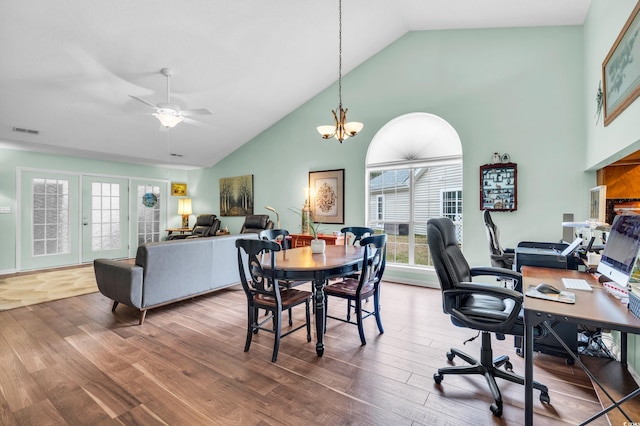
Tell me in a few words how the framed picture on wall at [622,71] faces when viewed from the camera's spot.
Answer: facing to the left of the viewer

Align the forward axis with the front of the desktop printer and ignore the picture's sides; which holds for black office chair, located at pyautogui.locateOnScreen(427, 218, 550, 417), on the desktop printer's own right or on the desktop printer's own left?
on the desktop printer's own left

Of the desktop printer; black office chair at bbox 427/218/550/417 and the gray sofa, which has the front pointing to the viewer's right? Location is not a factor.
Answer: the black office chair

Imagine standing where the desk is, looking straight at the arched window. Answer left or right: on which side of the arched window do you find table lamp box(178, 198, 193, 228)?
left

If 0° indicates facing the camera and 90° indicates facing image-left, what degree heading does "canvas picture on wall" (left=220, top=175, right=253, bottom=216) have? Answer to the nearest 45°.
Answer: approximately 45°

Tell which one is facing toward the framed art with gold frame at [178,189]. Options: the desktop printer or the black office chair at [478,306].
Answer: the desktop printer

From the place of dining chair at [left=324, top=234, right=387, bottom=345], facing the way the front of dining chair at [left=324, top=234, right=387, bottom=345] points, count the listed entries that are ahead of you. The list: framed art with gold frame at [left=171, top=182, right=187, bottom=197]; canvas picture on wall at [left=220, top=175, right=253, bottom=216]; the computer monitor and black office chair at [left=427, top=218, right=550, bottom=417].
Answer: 2

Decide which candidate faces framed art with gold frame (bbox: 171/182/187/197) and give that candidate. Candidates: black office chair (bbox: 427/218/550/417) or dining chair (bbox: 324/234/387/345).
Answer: the dining chair

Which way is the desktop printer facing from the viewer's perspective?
to the viewer's left

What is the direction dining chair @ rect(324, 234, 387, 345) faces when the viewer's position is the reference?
facing away from the viewer and to the left of the viewer
